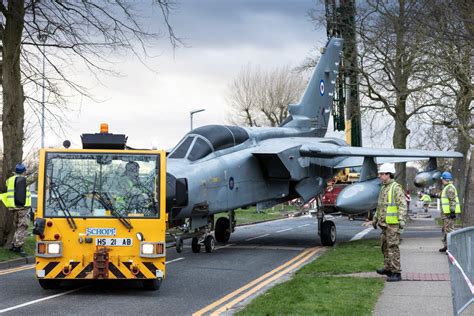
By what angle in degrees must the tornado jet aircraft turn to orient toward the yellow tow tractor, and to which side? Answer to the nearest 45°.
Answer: approximately 45° to its left

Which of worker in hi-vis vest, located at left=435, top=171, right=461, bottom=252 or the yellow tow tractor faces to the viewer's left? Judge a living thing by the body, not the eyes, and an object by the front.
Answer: the worker in hi-vis vest

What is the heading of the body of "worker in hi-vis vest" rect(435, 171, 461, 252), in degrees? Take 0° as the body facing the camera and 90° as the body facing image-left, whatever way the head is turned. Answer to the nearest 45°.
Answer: approximately 90°

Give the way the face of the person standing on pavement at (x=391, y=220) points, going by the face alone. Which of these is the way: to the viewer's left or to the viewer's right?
to the viewer's left

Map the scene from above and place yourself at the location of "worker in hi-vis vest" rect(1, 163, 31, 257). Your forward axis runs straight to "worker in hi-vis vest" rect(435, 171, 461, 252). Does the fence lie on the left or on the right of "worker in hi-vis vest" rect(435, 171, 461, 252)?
right

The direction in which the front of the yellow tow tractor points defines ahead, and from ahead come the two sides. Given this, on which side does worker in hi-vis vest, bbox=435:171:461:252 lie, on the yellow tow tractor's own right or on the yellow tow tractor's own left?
on the yellow tow tractor's own left

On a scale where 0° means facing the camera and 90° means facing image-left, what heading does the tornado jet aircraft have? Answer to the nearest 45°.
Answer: approximately 45°

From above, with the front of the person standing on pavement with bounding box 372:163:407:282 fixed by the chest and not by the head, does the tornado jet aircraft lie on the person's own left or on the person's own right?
on the person's own right

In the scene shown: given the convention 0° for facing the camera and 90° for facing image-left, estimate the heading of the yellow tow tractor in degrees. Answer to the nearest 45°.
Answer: approximately 0°

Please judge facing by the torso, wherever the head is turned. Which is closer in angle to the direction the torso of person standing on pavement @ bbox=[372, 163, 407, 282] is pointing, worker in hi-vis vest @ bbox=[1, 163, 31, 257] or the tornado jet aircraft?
the worker in hi-vis vest

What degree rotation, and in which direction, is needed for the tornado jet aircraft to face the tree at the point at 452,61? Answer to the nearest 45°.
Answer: approximately 135° to its left
